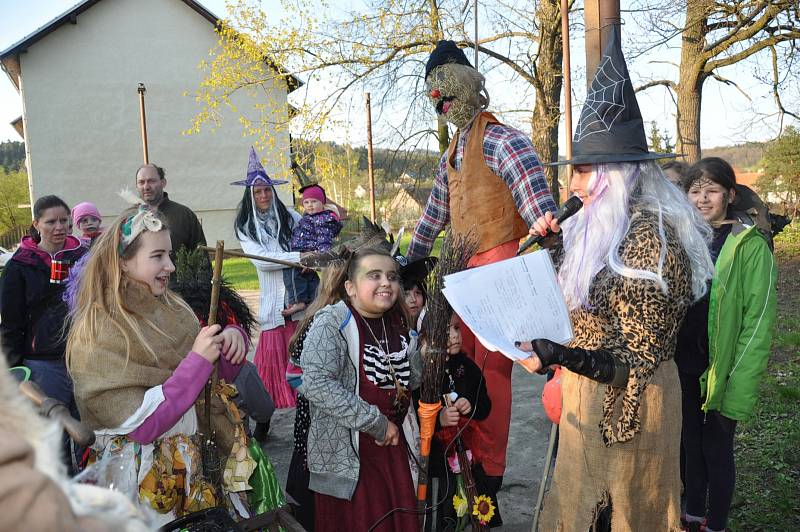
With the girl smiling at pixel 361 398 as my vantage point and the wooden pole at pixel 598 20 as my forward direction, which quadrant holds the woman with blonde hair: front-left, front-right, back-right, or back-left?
back-left

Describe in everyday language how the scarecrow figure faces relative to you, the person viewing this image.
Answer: facing the viewer and to the left of the viewer

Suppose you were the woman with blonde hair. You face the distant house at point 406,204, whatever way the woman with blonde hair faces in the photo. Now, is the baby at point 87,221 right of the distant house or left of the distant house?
left

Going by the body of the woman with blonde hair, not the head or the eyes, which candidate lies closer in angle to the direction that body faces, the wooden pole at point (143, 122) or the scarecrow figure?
the scarecrow figure

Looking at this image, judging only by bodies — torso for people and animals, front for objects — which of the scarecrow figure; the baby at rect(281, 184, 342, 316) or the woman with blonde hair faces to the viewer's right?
the woman with blonde hair

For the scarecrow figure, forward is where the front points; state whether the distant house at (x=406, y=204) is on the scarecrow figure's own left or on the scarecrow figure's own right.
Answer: on the scarecrow figure's own right
